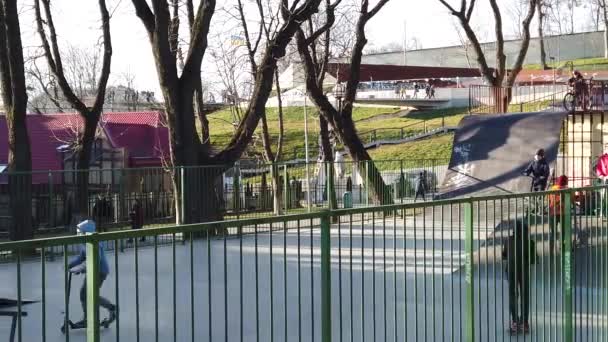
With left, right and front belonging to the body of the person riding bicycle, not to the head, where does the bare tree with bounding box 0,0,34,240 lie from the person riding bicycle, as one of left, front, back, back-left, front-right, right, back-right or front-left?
front

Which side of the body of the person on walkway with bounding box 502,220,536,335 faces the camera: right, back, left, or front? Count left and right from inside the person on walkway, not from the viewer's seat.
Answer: back

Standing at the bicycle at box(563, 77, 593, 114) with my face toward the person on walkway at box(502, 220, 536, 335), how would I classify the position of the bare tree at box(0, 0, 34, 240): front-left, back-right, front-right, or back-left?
front-right

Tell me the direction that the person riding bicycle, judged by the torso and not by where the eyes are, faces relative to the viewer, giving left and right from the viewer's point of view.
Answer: facing the viewer and to the left of the viewer

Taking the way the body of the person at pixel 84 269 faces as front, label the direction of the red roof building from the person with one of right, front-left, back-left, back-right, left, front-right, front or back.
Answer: right

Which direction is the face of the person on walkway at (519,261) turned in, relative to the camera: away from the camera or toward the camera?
away from the camera

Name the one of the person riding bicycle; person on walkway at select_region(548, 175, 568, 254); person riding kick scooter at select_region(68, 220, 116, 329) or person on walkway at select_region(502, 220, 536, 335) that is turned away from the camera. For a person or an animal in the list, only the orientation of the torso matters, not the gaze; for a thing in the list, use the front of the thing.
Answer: person on walkway at select_region(502, 220, 536, 335)

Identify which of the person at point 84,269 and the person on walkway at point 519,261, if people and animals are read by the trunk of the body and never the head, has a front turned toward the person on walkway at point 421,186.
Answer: the person on walkway at point 519,261

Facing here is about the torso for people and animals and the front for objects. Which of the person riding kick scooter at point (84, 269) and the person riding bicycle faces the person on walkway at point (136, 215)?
the person riding bicycle

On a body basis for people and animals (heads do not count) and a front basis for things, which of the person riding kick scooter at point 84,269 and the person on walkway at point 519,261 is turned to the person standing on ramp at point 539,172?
the person on walkway

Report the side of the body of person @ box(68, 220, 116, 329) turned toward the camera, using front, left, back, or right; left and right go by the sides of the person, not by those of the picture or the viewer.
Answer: left

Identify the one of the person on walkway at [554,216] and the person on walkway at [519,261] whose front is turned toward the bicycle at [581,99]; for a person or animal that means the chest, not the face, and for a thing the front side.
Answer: the person on walkway at [519,261]

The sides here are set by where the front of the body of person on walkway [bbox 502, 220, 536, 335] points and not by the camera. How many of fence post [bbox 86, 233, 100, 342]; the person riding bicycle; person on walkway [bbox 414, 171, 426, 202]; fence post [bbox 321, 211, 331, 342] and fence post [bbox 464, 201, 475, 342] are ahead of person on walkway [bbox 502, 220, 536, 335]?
2
